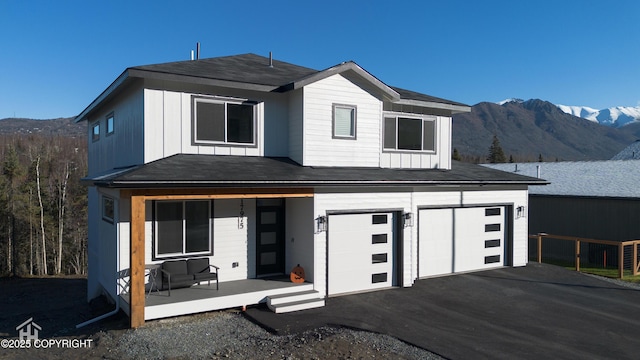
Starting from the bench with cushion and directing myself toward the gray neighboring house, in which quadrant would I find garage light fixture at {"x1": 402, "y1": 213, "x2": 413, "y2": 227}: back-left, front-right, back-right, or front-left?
front-right

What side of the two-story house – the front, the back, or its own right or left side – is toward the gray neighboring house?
left

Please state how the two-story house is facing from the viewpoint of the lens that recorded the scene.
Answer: facing the viewer and to the right of the viewer
